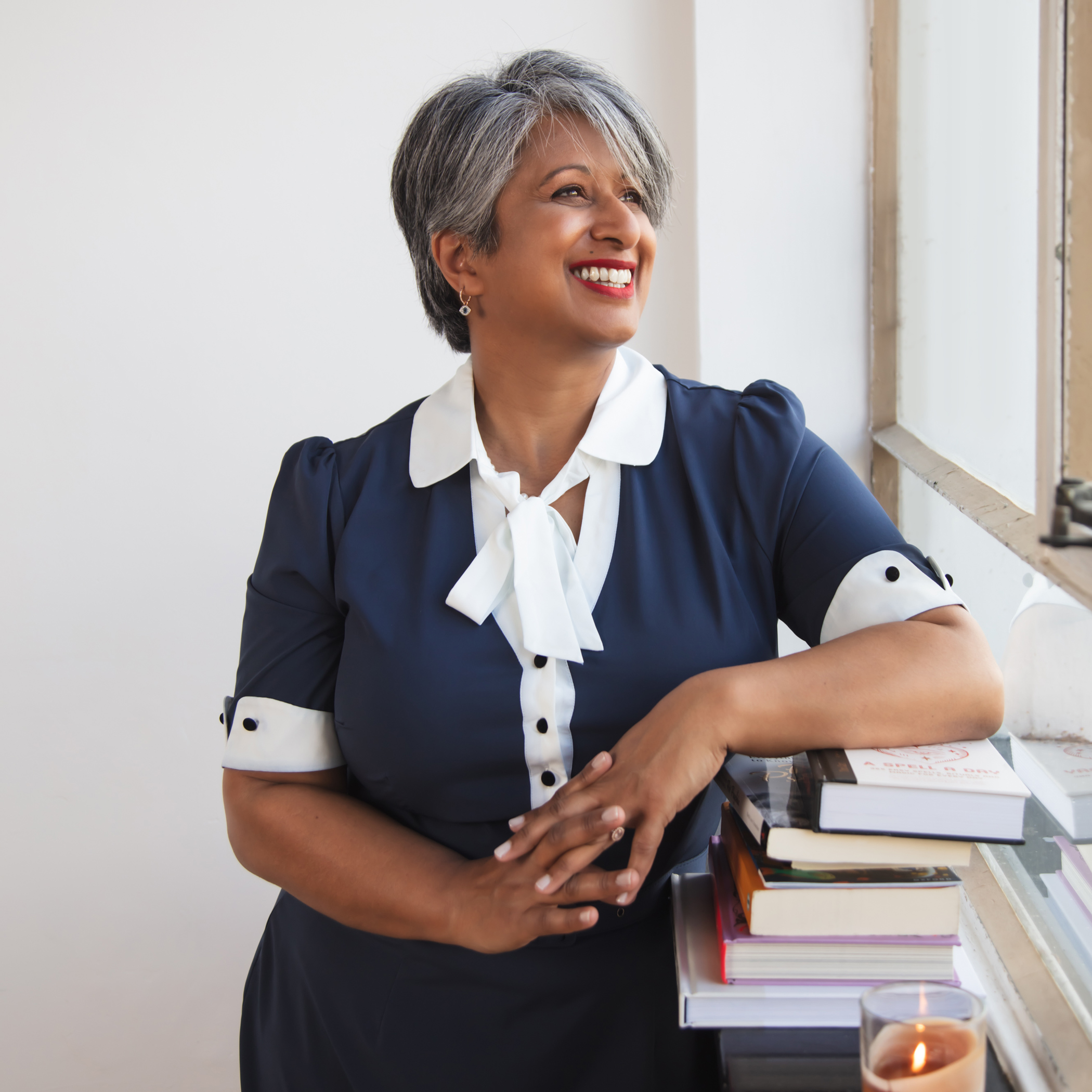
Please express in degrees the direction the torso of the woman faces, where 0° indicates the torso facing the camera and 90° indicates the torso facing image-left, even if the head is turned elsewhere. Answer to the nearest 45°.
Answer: approximately 0°
